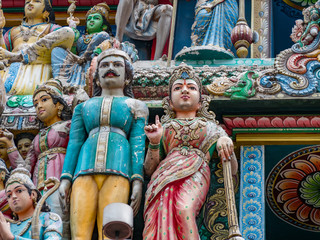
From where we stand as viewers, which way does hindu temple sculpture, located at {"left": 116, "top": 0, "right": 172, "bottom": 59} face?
facing the viewer

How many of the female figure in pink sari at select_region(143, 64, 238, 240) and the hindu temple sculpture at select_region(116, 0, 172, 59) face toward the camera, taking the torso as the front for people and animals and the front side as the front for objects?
2

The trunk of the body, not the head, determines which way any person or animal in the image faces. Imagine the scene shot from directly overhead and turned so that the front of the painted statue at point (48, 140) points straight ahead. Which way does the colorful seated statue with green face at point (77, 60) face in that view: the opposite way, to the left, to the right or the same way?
the same way

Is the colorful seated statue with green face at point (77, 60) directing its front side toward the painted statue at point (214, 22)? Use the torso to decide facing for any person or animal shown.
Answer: no

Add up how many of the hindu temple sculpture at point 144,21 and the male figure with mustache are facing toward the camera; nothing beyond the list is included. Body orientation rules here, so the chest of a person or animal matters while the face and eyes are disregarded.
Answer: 2

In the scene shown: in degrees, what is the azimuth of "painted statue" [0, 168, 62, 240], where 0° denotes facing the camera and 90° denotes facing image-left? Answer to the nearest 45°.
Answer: approximately 45°

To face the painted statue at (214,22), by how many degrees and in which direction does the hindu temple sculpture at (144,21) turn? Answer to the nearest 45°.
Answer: approximately 45° to its left

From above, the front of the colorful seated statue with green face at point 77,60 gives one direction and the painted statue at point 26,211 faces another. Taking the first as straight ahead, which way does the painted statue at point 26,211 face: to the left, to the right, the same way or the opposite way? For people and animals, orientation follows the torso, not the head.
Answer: the same way

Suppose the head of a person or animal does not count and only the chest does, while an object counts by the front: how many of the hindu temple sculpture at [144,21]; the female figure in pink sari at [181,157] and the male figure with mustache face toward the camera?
3

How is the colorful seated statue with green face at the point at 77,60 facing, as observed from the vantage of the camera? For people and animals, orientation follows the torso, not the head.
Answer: facing the viewer and to the left of the viewer

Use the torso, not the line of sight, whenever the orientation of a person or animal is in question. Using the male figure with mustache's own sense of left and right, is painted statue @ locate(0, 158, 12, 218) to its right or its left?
on its right

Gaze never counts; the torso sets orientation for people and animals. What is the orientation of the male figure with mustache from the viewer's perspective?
toward the camera
